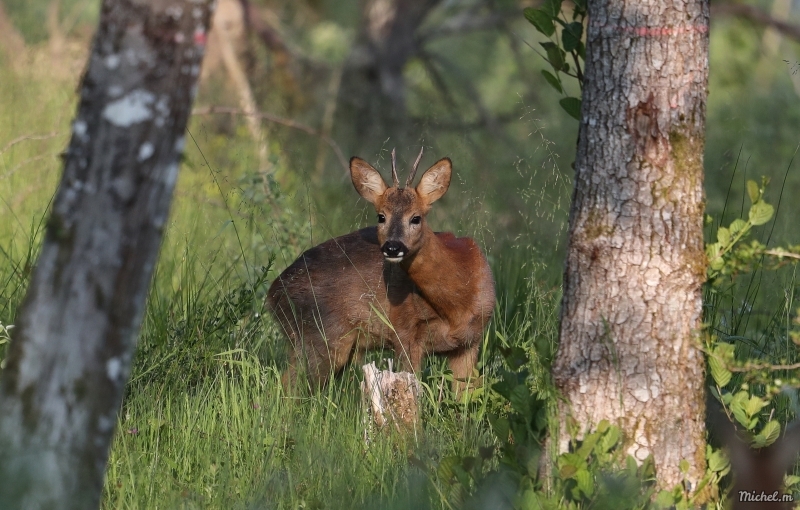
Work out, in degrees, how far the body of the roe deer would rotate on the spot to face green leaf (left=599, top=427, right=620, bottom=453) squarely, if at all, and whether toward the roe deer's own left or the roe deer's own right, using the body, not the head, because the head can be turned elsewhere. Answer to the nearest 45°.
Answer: approximately 45° to the roe deer's own right

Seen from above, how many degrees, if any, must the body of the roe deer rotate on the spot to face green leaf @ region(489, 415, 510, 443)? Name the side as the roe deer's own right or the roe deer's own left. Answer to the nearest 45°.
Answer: approximately 45° to the roe deer's own right

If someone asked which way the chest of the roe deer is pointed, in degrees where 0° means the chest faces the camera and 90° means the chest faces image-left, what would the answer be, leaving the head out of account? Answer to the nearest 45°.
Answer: approximately 315°
